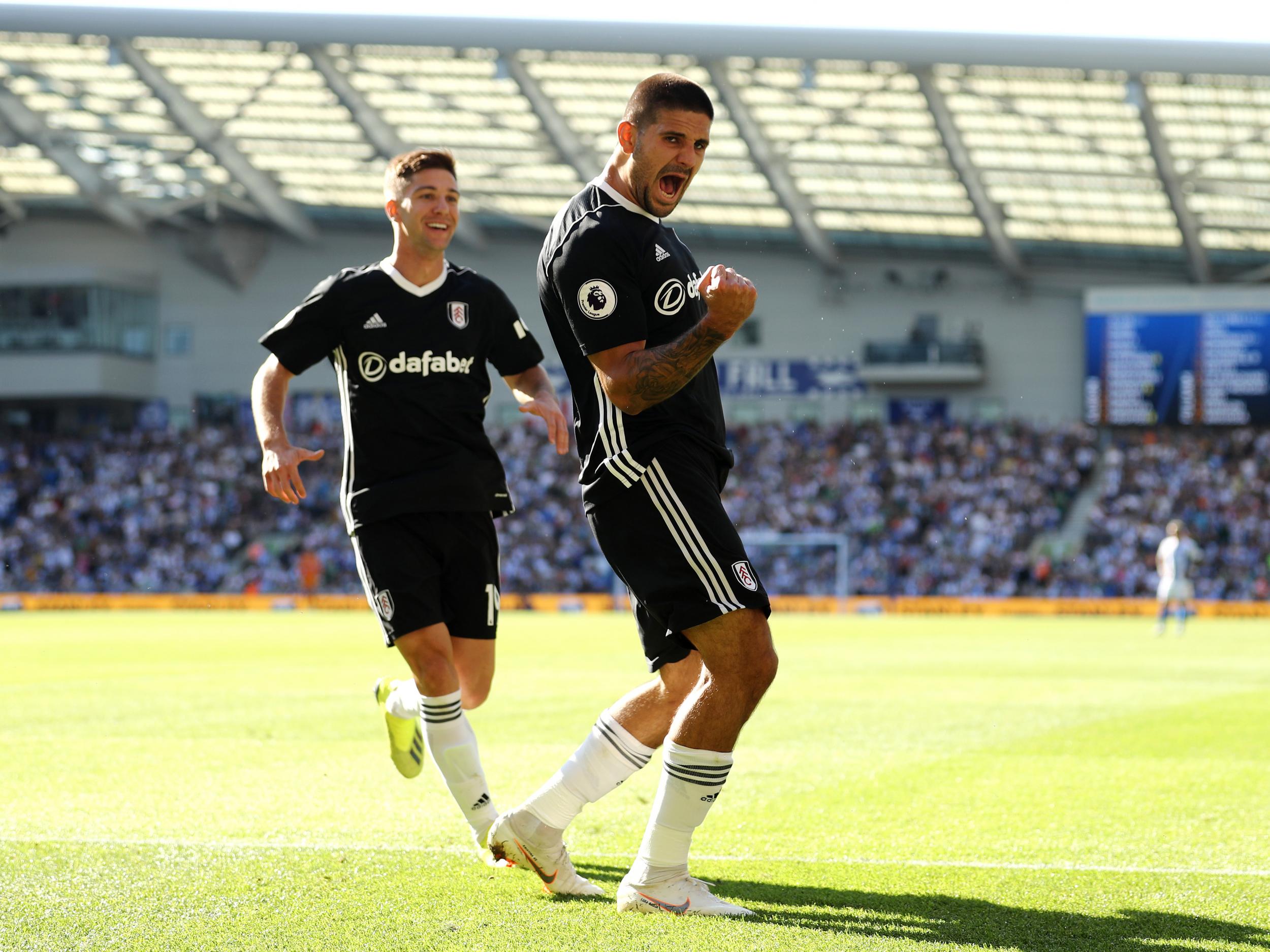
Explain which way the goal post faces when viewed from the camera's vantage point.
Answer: facing the viewer

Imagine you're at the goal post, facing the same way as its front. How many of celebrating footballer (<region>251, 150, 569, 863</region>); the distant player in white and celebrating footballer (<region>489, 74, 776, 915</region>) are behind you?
0

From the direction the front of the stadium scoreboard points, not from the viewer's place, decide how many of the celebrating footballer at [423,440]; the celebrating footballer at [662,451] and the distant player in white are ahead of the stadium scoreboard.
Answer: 3

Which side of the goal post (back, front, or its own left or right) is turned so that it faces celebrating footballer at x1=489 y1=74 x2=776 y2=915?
front

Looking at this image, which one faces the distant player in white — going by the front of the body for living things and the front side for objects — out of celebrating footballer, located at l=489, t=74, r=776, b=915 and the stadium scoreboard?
the stadium scoreboard

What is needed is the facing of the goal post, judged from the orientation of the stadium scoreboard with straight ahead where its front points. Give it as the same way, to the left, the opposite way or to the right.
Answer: the same way

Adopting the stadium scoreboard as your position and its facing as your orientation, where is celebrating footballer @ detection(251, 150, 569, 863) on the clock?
The celebrating footballer is roughly at 12 o'clock from the stadium scoreboard.

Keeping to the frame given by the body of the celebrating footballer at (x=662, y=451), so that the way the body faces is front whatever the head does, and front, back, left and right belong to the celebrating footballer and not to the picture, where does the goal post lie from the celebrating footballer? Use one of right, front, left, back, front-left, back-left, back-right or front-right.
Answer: back-left

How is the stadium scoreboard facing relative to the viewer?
toward the camera

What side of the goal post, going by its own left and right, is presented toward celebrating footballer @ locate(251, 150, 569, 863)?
front

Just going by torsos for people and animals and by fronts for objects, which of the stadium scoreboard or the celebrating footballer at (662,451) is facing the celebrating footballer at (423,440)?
the stadium scoreboard

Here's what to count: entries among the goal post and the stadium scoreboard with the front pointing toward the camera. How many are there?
2

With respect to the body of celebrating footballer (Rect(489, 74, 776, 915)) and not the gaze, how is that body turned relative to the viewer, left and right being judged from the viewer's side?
facing the viewer and to the right of the viewer
